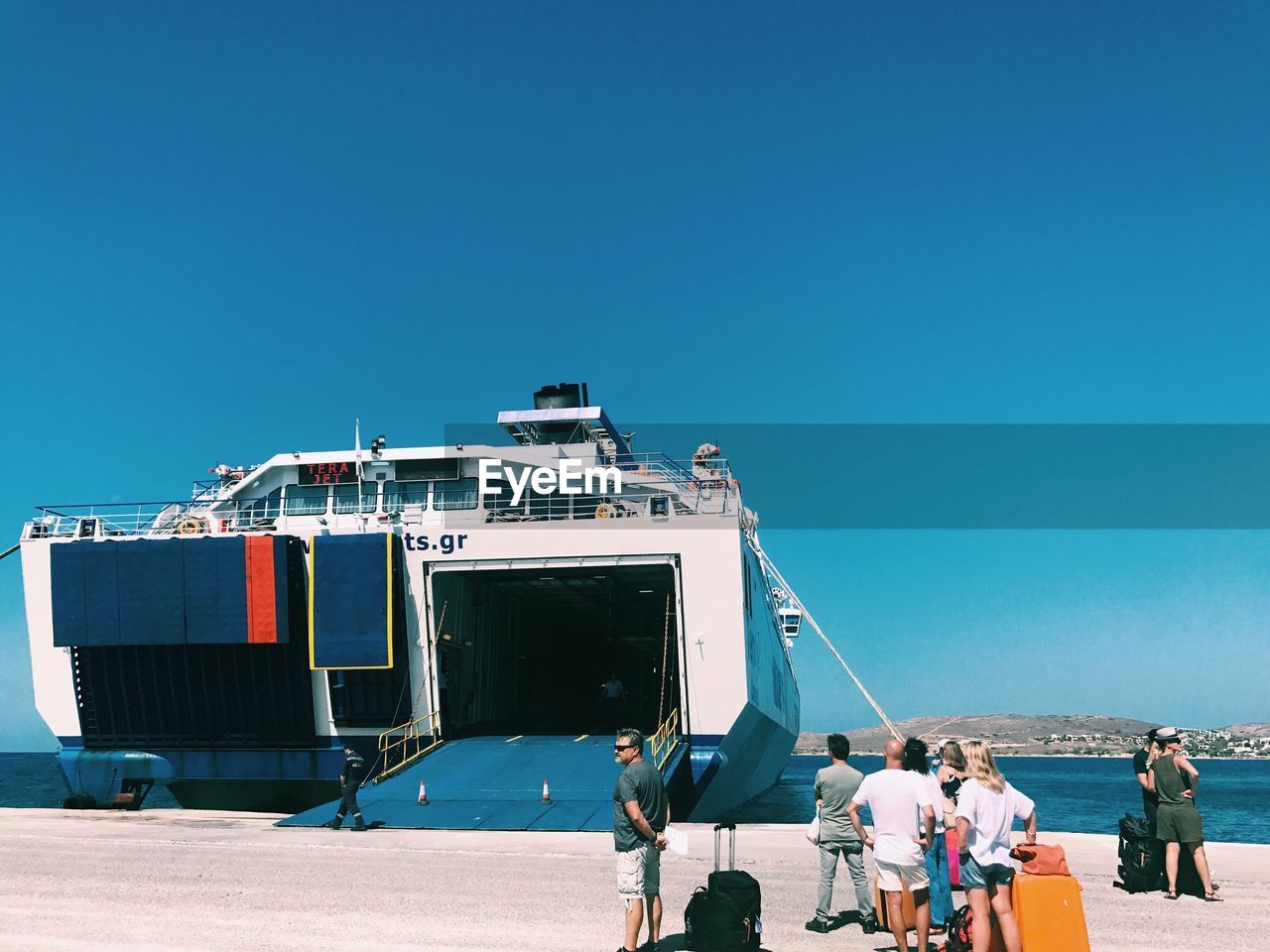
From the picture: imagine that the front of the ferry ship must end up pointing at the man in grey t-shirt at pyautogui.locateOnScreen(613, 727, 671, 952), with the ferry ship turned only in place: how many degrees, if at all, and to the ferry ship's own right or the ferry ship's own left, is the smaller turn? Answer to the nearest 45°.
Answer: approximately 180°

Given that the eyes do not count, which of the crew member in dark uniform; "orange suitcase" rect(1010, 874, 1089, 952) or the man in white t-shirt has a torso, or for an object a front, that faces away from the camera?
the man in white t-shirt

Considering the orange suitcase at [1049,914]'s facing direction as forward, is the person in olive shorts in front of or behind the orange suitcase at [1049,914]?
behind

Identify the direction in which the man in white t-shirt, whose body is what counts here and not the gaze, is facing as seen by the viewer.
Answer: away from the camera

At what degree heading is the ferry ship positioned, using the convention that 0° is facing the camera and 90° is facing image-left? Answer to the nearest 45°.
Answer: approximately 180°

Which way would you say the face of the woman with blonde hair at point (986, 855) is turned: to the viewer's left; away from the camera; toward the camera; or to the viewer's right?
away from the camera
